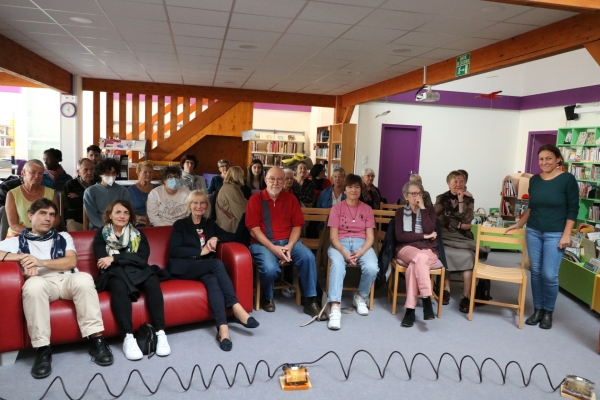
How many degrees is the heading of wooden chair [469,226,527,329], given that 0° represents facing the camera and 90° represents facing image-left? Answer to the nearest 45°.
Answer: approximately 0°

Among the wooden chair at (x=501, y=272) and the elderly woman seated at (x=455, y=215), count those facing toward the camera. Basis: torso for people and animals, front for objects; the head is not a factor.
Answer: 2

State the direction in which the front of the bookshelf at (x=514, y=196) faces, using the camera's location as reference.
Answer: facing the viewer and to the left of the viewer

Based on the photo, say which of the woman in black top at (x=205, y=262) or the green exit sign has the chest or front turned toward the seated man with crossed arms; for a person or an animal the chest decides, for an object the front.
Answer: the green exit sign

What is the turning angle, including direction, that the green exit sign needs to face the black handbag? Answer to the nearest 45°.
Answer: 0° — it already faces it

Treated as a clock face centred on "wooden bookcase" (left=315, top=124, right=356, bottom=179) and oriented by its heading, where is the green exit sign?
The green exit sign is roughly at 10 o'clock from the wooden bookcase.

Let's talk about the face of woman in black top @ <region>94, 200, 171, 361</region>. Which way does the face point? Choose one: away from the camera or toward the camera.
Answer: toward the camera

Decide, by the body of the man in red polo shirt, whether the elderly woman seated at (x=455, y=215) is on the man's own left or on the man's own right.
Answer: on the man's own left

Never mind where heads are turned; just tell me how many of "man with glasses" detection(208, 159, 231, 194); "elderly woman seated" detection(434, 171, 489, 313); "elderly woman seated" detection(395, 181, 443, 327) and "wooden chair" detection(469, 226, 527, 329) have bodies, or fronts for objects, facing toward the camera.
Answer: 4

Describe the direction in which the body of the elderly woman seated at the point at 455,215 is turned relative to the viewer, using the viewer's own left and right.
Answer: facing the viewer

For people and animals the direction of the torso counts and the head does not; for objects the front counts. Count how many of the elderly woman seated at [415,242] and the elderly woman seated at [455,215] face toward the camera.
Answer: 2

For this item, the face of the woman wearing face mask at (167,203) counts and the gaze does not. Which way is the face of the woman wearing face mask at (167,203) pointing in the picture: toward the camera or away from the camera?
toward the camera

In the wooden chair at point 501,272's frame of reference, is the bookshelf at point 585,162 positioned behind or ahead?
behind

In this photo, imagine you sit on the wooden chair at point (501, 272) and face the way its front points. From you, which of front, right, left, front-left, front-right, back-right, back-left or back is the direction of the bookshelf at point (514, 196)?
back

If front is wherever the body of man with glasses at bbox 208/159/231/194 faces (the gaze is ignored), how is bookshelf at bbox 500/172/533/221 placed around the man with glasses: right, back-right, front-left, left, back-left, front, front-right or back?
left
